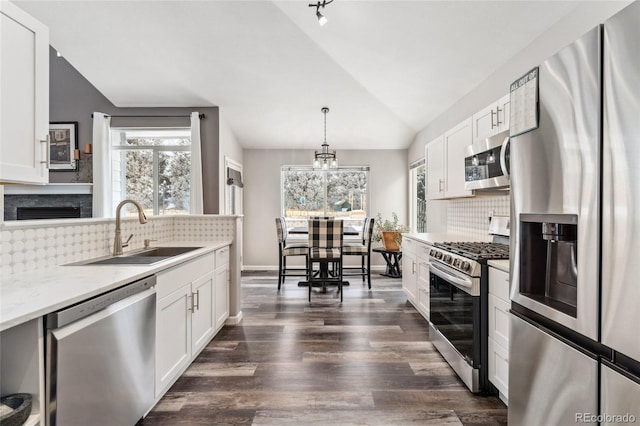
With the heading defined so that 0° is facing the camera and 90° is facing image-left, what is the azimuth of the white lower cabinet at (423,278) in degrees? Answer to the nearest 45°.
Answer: approximately 90°

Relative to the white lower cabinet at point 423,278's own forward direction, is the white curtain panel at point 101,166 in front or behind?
in front

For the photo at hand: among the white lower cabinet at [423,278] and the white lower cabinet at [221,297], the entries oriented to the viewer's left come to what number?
1

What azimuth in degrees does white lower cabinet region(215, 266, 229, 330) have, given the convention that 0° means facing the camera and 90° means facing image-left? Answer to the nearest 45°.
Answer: approximately 270°

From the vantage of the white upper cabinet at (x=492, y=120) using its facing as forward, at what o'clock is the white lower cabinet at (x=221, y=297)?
The white lower cabinet is roughly at 1 o'clock from the white upper cabinet.

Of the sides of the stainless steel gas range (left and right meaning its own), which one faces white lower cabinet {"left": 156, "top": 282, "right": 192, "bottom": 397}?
front

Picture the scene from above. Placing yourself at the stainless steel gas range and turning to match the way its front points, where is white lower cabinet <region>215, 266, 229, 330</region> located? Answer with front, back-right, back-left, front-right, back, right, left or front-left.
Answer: front-right

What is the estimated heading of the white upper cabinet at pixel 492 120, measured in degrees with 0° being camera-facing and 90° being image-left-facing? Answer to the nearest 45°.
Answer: approximately 45°

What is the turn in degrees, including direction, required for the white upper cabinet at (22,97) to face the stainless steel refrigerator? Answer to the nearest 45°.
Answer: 0° — it already faces it

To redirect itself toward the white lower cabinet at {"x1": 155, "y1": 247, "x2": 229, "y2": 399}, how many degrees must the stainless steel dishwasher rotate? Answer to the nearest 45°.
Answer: approximately 90° to its left

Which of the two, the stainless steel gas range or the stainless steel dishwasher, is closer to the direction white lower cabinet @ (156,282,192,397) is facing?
the stainless steel gas range

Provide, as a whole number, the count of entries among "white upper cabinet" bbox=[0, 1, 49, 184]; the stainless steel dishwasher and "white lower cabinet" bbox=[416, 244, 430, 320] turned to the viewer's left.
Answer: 1

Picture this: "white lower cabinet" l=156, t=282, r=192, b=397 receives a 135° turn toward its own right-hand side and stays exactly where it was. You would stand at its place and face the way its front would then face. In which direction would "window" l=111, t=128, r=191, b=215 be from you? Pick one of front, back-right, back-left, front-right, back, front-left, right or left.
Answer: right

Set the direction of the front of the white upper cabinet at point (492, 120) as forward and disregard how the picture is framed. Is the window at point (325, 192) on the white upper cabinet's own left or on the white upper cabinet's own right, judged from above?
on the white upper cabinet's own right
